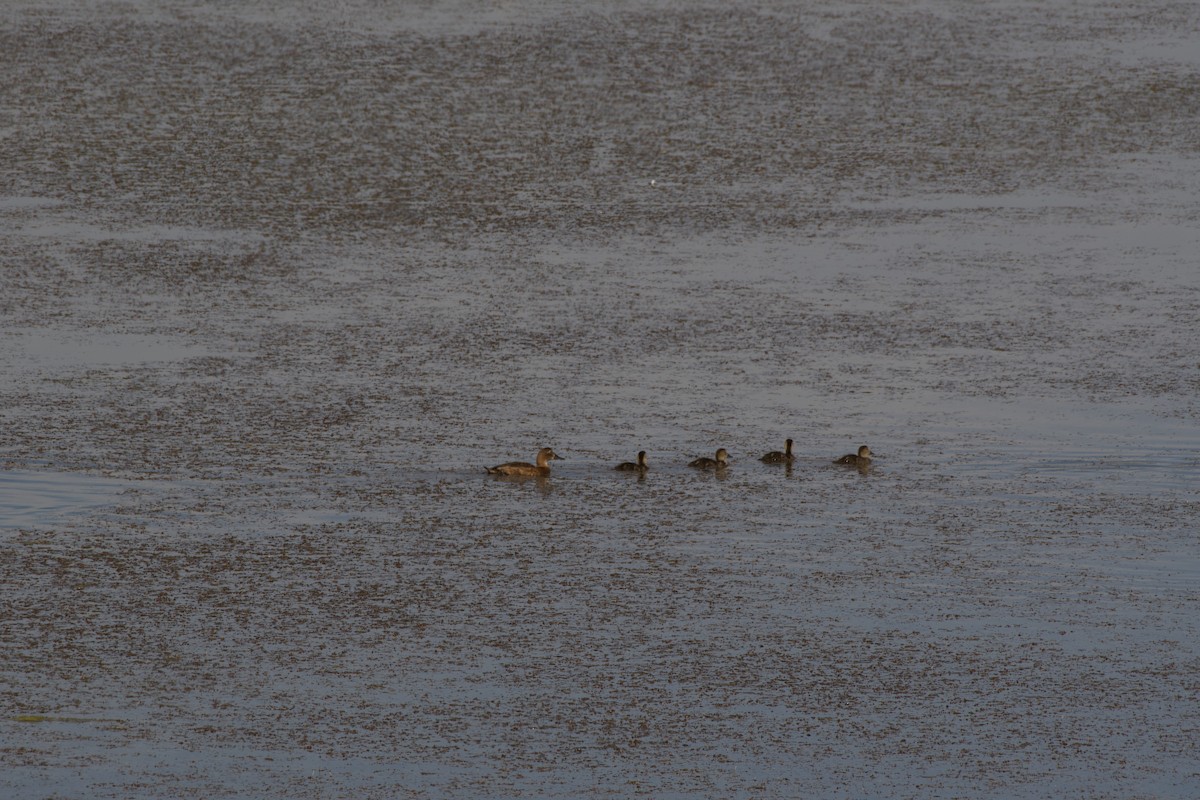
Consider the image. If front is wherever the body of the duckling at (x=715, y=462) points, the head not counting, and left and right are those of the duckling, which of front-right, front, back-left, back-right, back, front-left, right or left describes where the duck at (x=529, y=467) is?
back

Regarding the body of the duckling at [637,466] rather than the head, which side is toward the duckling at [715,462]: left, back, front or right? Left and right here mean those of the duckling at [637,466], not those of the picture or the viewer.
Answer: front

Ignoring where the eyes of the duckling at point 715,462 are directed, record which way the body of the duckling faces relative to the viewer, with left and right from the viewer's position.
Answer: facing to the right of the viewer

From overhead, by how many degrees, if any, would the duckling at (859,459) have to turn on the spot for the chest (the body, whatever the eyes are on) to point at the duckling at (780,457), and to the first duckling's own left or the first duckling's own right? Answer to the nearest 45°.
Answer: approximately 180°

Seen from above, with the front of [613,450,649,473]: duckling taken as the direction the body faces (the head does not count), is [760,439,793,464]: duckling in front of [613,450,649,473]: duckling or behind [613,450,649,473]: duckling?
in front

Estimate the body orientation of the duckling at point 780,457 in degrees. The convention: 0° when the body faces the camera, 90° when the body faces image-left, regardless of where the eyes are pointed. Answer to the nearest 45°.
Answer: approximately 270°

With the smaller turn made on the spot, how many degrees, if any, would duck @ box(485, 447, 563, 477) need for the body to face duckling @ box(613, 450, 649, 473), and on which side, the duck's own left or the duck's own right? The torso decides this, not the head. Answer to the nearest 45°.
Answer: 0° — it already faces it

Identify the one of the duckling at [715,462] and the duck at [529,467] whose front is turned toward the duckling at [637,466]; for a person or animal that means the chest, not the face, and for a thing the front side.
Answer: the duck

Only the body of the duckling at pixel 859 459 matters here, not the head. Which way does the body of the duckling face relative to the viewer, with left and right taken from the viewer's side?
facing to the right of the viewer

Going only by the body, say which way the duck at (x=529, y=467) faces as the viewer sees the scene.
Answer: to the viewer's right

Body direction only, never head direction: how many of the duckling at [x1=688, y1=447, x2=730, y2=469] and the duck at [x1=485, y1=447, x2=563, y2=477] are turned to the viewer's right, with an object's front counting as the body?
2

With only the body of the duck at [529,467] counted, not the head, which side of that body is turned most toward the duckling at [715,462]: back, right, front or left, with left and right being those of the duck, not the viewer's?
front

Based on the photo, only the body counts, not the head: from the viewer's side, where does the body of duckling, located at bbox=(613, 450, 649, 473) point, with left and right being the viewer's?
facing to the right of the viewer
